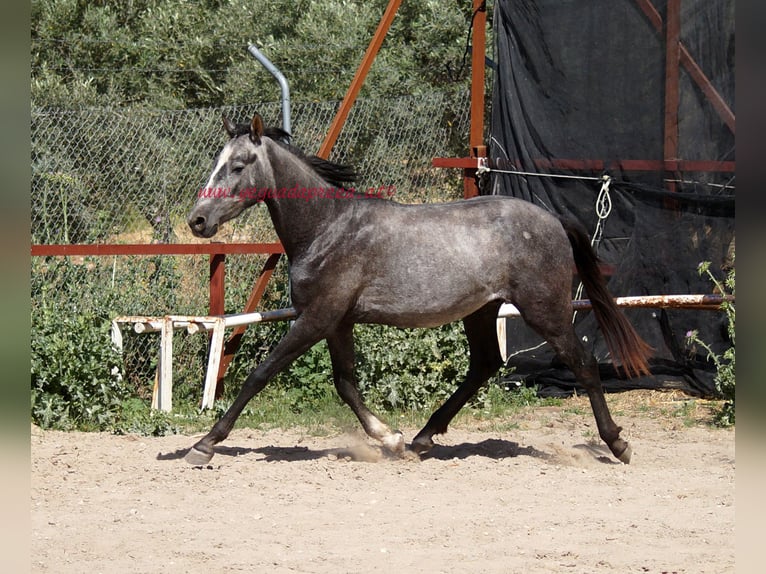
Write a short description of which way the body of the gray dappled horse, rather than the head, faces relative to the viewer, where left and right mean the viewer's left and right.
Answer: facing to the left of the viewer

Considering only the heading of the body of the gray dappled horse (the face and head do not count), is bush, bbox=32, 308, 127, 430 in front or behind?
in front

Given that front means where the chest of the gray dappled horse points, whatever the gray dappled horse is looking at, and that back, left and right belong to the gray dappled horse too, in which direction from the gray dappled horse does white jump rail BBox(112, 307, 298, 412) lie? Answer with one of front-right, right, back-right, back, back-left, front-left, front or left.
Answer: front-right

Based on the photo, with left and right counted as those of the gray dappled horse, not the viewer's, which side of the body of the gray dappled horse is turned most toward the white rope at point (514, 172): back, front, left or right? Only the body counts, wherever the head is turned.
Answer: right

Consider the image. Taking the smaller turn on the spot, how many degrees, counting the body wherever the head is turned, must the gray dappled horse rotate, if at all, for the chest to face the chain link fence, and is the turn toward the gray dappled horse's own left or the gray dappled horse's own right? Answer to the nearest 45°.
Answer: approximately 45° to the gray dappled horse's own right

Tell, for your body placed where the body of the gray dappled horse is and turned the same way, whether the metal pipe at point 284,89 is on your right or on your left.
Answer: on your right

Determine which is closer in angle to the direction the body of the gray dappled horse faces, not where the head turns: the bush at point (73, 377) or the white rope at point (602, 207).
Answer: the bush

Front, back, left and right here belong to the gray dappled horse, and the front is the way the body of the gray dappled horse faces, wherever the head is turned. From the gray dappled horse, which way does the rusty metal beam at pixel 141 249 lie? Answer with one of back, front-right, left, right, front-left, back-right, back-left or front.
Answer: front-right

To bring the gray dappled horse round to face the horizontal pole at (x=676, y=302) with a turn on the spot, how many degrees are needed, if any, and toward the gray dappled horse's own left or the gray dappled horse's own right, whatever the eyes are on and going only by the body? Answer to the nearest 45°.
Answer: approximately 135° to the gray dappled horse's own right

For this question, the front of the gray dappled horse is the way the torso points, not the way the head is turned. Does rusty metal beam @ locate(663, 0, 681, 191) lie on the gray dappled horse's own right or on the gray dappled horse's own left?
on the gray dappled horse's own right

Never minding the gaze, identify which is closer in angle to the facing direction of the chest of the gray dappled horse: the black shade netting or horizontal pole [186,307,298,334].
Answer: the horizontal pole

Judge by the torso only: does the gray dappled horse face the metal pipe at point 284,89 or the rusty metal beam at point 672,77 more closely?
the metal pipe

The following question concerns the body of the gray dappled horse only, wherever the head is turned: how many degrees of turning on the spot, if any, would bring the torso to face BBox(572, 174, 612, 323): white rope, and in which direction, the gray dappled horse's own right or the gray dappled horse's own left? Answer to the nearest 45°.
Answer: approximately 135° to the gray dappled horse's own right

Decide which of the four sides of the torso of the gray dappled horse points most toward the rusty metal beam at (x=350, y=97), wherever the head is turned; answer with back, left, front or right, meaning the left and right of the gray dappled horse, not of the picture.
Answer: right
